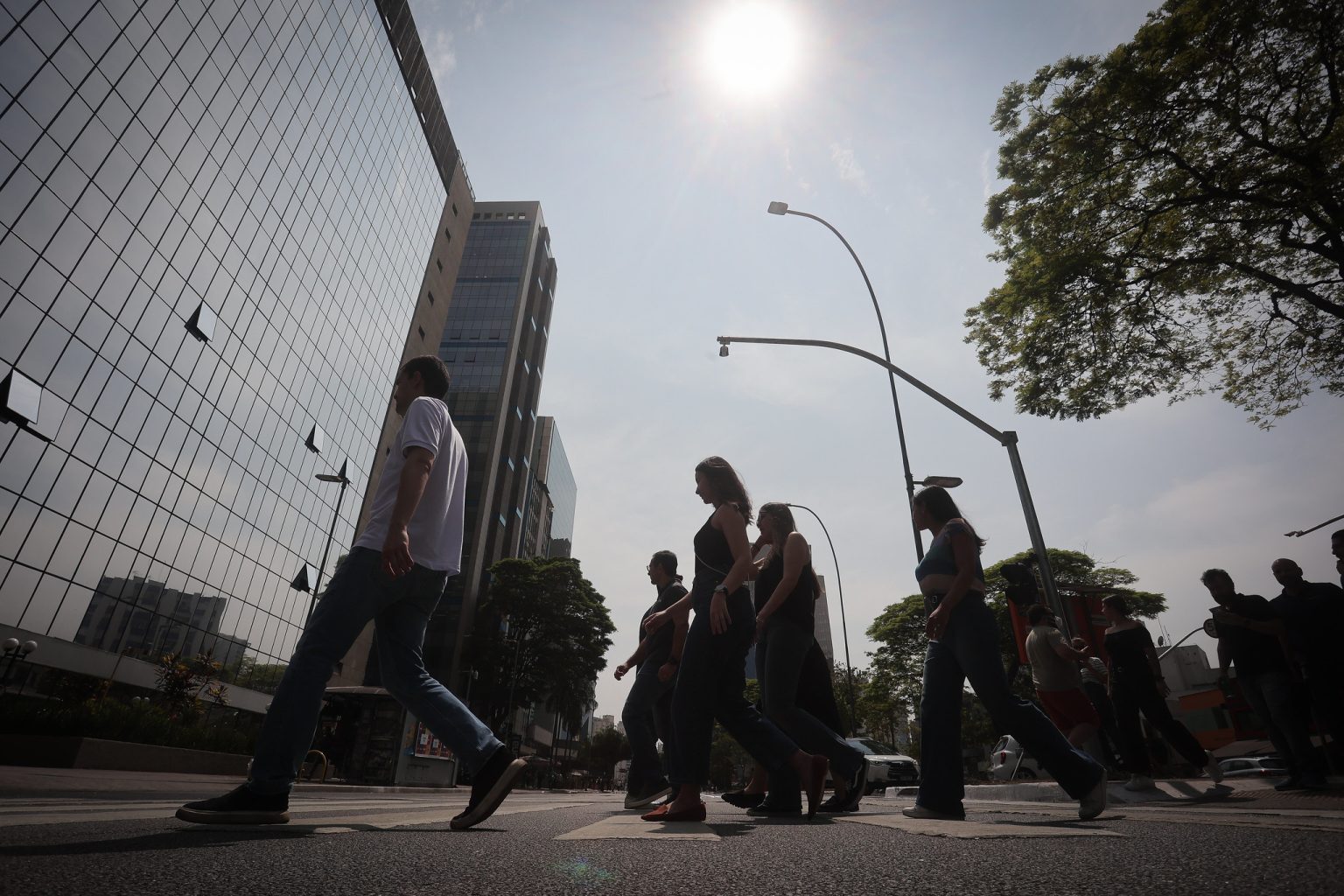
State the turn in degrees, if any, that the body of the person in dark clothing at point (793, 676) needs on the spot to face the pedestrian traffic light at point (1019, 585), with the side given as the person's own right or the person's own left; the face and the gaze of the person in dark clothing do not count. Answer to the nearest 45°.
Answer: approximately 135° to the person's own right

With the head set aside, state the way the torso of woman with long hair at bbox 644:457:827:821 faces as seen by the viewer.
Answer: to the viewer's left

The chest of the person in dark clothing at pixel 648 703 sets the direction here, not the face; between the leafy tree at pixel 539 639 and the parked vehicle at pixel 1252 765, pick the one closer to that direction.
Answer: the leafy tree

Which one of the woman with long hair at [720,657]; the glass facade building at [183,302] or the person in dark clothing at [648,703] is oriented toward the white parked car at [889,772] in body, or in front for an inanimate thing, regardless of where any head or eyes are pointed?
the glass facade building

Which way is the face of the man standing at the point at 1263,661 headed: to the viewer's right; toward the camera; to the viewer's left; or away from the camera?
to the viewer's left

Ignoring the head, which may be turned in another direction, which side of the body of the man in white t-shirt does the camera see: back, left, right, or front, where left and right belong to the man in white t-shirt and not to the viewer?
left

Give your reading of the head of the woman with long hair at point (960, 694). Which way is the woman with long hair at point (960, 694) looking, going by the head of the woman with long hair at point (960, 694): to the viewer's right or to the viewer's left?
to the viewer's left

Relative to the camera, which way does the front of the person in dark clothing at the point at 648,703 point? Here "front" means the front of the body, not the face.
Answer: to the viewer's left

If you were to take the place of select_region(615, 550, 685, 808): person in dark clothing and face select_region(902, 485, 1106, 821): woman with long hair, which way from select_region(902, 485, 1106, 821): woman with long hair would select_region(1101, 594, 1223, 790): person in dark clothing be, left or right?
left

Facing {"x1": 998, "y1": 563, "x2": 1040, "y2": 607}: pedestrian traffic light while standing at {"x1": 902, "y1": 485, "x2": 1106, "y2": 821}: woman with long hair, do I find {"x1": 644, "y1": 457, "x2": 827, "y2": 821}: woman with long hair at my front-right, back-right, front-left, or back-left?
back-left

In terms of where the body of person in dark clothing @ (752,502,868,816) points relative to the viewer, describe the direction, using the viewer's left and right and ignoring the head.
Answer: facing to the left of the viewer

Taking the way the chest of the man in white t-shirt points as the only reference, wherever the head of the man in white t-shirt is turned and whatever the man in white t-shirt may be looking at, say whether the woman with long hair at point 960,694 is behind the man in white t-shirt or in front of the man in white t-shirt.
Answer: behind

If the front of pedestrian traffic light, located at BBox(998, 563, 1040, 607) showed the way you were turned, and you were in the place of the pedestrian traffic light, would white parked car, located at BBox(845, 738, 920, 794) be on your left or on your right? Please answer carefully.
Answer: on your right

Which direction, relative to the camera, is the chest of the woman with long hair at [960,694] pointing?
to the viewer's left

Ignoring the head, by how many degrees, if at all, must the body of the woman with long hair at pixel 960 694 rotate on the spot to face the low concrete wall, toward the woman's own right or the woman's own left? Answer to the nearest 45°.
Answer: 0° — they already face it

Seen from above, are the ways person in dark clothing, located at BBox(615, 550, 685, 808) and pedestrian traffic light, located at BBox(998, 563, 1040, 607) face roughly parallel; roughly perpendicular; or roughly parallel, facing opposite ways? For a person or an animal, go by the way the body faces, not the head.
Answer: roughly parallel

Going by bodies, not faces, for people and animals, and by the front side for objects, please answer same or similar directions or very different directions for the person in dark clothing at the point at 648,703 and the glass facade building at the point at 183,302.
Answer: very different directions

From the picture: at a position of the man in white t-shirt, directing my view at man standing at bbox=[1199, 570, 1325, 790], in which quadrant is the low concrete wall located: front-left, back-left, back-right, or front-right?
back-left
